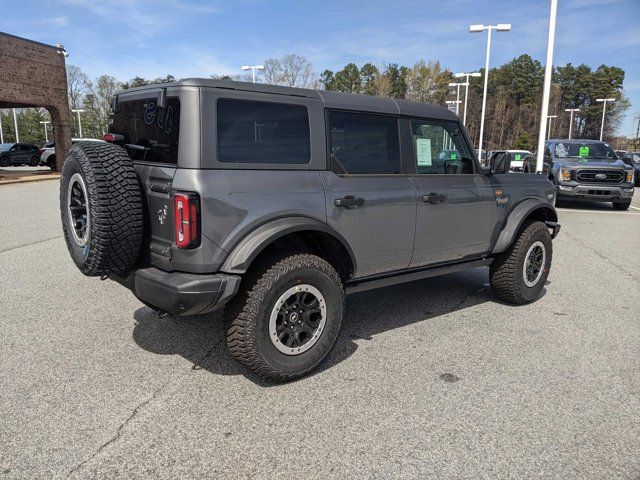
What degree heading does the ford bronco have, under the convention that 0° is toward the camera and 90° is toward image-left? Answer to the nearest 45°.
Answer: approximately 225°

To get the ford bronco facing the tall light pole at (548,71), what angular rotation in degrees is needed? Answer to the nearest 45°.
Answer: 0° — it already faces it

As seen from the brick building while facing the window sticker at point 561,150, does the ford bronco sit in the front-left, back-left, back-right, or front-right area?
front-right

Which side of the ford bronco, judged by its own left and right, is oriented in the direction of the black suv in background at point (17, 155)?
left

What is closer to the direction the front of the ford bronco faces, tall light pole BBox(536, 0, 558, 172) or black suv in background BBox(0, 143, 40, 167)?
the tall light pole

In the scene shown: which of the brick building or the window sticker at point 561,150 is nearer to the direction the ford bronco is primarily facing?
the window sticker

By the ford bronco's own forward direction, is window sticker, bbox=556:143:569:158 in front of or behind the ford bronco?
in front

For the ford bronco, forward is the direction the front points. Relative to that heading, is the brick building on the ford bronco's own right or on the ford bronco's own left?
on the ford bronco's own left

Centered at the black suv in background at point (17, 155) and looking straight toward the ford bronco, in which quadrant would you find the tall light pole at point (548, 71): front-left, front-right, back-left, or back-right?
front-left

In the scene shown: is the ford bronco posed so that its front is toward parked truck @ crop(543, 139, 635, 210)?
yes

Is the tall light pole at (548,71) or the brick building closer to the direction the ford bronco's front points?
the tall light pole
